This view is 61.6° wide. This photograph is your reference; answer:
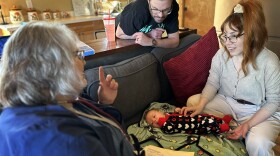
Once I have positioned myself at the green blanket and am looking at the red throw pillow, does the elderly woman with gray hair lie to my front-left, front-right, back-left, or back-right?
back-left

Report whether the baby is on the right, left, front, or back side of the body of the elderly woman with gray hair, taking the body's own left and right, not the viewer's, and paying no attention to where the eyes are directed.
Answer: front

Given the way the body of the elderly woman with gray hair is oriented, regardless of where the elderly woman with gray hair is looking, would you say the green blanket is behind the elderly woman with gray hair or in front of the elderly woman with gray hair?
in front

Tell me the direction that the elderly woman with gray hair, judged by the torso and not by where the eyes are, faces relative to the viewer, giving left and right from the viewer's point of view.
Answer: facing away from the viewer and to the right of the viewer

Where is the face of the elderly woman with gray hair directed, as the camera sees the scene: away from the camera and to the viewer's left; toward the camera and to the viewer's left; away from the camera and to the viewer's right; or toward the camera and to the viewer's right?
away from the camera and to the viewer's right

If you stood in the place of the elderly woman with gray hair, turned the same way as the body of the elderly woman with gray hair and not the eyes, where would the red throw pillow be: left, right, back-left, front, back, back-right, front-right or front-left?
front
